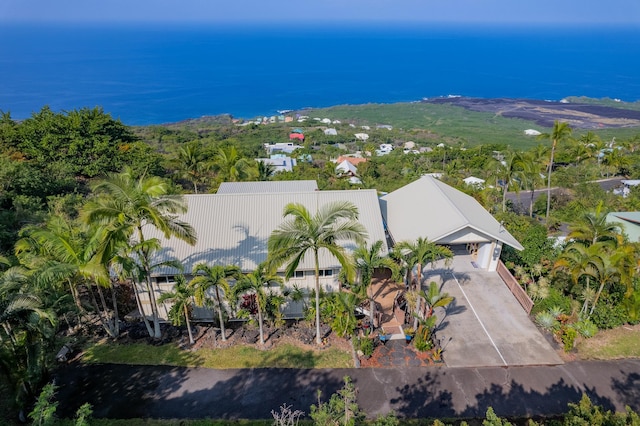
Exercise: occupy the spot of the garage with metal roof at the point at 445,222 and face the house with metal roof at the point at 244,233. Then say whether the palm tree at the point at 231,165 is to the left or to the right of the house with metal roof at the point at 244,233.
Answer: right

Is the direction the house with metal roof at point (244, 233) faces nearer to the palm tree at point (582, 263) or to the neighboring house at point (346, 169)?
the palm tree

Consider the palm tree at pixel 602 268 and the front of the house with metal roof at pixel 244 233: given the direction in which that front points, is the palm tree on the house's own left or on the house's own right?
on the house's own left

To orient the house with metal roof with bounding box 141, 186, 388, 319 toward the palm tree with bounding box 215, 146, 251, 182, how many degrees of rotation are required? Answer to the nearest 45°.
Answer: approximately 180°

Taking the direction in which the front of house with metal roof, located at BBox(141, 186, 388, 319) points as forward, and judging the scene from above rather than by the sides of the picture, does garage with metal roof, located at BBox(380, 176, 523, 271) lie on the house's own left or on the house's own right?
on the house's own left

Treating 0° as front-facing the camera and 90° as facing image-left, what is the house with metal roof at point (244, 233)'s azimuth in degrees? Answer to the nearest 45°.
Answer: approximately 0°

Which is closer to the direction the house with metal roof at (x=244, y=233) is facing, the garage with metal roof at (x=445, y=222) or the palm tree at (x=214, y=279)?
the palm tree

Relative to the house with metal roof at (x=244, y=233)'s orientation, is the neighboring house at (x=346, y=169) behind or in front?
behind

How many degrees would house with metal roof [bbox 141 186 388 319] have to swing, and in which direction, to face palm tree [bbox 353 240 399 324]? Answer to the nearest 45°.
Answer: approximately 45° to its left
